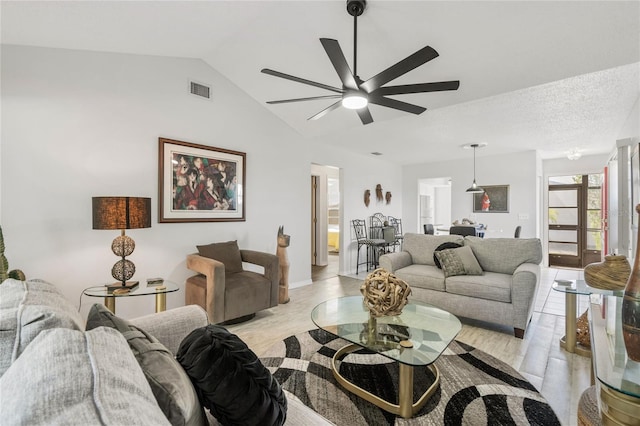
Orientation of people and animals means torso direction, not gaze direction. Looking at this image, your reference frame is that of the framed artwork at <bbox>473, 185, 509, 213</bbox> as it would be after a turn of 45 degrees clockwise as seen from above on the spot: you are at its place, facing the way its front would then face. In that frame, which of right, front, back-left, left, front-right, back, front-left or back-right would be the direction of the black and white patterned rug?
front-left

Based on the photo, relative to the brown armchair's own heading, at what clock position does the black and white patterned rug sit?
The black and white patterned rug is roughly at 12 o'clock from the brown armchair.

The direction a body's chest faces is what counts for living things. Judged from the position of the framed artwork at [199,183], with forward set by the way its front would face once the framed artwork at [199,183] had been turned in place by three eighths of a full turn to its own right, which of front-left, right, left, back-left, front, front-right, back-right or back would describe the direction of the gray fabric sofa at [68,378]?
left

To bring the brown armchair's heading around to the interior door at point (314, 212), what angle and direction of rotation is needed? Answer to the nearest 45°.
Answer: approximately 90° to its left

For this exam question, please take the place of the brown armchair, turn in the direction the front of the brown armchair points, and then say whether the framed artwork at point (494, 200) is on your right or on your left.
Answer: on your left

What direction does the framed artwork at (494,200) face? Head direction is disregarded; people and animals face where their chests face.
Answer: toward the camera

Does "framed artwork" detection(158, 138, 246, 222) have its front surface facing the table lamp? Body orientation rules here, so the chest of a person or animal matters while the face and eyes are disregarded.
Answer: no

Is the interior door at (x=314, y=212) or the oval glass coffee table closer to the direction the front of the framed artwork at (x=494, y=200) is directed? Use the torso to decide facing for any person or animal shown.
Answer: the oval glass coffee table

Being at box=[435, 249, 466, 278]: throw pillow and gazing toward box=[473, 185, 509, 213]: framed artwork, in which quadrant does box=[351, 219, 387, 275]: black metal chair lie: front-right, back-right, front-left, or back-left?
front-left

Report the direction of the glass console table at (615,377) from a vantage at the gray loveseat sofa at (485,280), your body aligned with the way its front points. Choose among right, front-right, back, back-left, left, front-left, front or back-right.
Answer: front-left

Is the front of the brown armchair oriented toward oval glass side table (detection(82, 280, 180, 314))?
no

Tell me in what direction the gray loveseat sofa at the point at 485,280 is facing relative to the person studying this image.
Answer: facing the viewer and to the left of the viewer

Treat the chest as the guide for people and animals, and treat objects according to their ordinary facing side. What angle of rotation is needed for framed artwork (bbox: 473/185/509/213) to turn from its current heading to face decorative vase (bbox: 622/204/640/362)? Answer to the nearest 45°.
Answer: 0° — it already faces it

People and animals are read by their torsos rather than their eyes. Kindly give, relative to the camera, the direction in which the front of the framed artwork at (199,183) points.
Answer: facing the viewer and to the right of the viewer

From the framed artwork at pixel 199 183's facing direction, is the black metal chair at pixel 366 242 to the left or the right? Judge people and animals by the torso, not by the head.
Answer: on its left

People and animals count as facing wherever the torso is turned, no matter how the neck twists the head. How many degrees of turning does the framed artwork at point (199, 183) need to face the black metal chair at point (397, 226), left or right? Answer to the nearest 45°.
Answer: approximately 90° to its left

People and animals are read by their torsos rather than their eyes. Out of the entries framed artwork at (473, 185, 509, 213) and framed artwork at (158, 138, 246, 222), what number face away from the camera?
0

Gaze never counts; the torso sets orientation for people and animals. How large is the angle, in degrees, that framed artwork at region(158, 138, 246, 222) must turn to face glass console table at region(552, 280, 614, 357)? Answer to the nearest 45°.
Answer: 0° — it already faces it

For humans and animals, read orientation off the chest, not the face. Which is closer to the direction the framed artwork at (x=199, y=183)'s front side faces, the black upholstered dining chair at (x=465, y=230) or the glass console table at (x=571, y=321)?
the glass console table

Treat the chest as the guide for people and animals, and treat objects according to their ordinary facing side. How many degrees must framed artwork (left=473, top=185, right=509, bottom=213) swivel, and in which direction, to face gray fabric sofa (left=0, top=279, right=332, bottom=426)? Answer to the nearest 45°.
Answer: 0° — it already faces it
